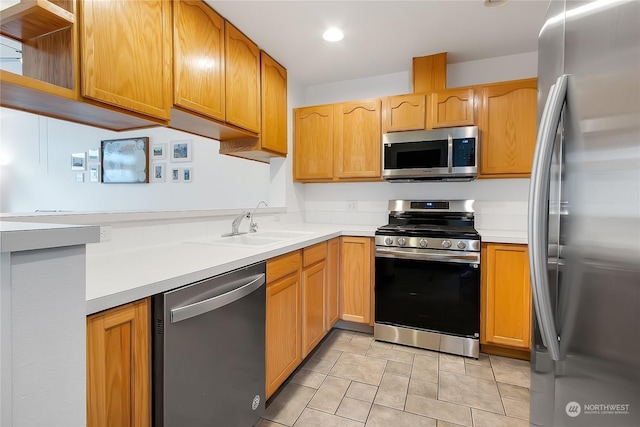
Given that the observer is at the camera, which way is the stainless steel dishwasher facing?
facing the viewer and to the right of the viewer

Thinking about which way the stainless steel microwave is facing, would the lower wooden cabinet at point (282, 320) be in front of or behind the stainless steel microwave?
in front

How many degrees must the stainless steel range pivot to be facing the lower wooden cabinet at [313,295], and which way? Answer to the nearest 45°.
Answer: approximately 45° to its right

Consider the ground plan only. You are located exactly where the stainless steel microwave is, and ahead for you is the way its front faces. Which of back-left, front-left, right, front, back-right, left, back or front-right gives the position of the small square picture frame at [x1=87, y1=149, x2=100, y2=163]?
right

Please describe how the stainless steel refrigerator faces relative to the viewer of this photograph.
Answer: facing the viewer and to the left of the viewer

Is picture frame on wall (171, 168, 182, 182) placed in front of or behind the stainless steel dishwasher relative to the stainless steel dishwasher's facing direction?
behind

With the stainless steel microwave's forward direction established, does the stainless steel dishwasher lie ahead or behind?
ahead

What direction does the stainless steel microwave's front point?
toward the camera

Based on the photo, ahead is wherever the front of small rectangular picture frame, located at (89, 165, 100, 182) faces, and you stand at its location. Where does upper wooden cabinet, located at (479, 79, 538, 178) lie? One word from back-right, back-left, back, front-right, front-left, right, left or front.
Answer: left

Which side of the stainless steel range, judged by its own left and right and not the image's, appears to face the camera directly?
front

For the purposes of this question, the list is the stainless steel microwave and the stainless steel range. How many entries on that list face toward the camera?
2

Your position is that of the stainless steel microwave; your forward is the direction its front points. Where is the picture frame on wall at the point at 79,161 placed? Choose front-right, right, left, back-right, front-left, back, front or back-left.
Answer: right
